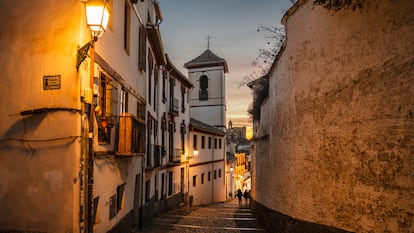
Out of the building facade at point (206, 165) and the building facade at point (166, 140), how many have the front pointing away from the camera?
0

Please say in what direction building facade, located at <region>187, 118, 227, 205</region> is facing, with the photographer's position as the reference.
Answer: facing the viewer and to the right of the viewer

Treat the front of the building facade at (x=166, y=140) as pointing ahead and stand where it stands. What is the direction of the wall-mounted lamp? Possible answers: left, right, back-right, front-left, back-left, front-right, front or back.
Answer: right

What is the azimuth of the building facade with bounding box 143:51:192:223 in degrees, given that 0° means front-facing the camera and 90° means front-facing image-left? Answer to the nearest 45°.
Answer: approximately 270°

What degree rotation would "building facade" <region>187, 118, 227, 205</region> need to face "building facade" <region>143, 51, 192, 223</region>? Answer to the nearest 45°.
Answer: approximately 45° to its right

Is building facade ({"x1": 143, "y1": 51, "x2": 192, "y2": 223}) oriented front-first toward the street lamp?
no

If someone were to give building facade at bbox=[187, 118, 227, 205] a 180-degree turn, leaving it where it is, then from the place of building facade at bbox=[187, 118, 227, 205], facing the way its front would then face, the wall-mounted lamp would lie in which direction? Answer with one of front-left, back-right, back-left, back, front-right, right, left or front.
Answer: back-left
